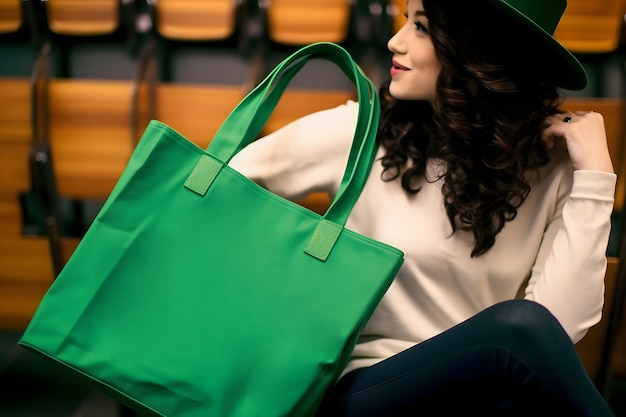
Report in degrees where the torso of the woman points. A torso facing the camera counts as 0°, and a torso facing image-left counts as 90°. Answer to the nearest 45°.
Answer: approximately 0°

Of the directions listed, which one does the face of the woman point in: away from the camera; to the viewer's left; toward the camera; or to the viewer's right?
to the viewer's left
